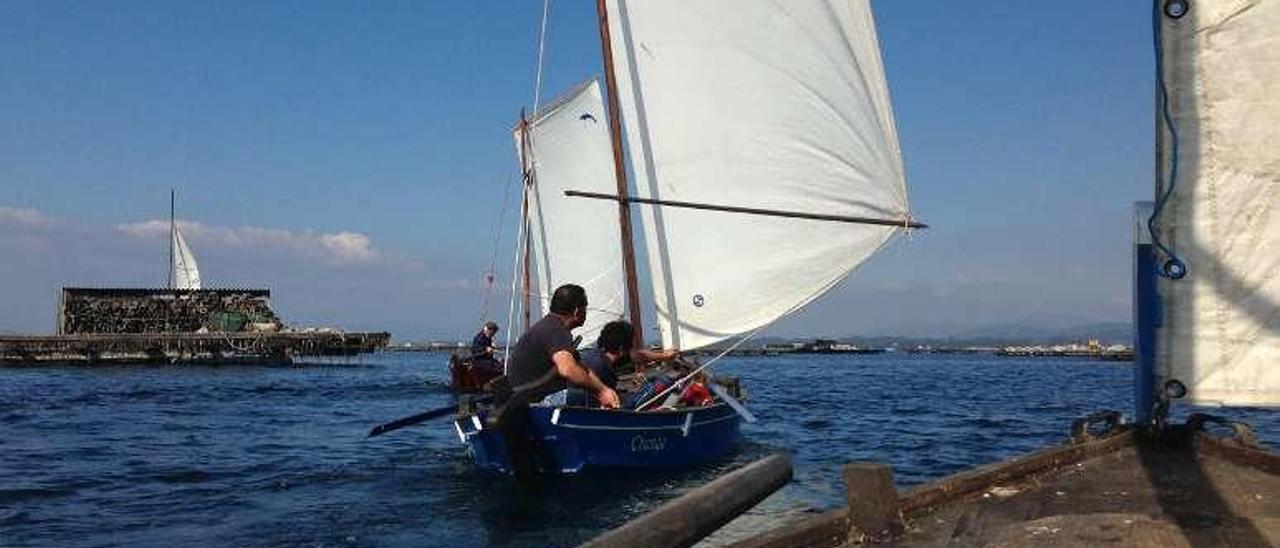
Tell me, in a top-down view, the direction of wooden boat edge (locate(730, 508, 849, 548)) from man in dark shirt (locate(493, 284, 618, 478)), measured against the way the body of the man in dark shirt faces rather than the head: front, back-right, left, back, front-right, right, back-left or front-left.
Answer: back-right

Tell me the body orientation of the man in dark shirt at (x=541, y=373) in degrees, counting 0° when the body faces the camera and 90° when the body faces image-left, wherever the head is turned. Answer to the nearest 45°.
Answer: approximately 225°

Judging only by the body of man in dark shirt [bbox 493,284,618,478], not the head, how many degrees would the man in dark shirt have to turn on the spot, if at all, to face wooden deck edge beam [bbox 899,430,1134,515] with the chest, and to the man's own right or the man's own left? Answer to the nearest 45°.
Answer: approximately 90° to the man's own right

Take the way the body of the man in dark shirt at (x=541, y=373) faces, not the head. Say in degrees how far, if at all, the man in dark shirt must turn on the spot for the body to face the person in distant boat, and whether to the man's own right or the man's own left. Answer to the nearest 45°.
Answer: approximately 45° to the man's own left

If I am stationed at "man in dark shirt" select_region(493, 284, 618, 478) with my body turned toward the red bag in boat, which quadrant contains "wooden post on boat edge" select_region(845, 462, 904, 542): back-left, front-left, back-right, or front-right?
back-right

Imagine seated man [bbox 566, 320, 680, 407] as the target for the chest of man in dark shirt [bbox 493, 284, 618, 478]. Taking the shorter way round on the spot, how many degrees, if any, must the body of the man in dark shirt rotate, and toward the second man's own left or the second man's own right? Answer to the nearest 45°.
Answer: approximately 45° to the second man's own left

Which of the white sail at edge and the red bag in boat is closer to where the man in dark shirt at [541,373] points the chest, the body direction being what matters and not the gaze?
the red bag in boat

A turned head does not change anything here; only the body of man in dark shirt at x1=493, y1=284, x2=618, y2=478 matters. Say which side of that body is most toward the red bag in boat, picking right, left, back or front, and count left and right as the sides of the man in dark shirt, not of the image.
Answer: front

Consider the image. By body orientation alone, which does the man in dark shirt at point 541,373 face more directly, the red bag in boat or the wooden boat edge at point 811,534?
the red bag in boat

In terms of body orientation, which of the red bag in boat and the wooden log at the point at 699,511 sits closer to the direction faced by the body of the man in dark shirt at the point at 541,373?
the red bag in boat

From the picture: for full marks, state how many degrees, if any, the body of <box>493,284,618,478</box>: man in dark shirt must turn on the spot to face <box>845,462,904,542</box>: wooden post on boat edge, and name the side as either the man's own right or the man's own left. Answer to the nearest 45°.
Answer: approximately 135° to the man's own right

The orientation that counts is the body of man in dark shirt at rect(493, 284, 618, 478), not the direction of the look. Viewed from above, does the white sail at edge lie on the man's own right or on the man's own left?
on the man's own right
